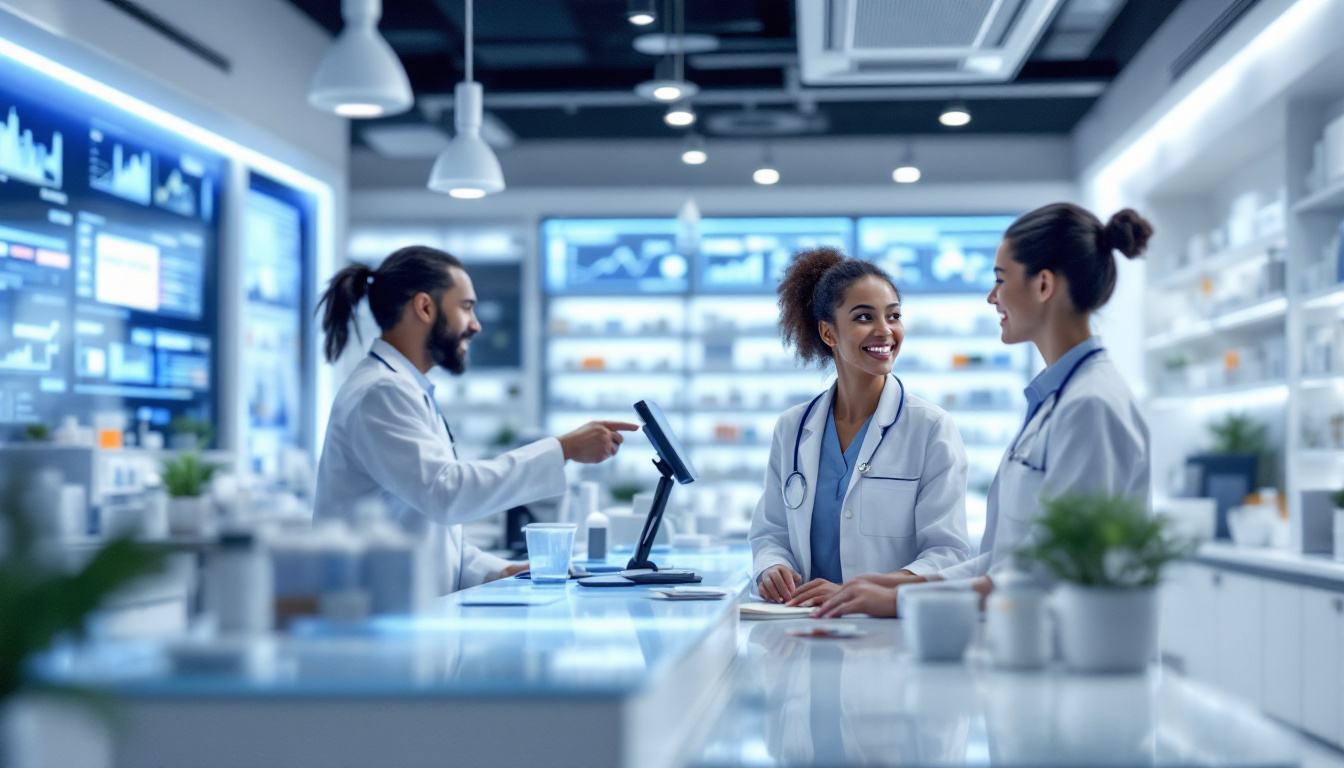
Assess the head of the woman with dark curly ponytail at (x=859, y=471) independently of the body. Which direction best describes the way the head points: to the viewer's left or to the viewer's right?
to the viewer's right

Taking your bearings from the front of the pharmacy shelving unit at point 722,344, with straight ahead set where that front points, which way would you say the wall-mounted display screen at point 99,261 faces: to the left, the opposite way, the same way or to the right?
to the left

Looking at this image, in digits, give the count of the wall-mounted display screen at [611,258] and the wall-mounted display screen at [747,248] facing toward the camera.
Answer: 2

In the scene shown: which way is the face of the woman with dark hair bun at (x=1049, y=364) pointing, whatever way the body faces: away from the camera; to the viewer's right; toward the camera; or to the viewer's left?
to the viewer's left

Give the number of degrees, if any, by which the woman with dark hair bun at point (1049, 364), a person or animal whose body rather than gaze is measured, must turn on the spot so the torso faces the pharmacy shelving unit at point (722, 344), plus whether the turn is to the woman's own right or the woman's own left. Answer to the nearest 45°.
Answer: approximately 90° to the woman's own right

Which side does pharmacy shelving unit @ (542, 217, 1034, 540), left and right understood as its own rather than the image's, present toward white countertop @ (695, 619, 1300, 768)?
front

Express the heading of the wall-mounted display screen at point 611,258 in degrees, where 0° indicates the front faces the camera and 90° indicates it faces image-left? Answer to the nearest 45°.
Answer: approximately 0°

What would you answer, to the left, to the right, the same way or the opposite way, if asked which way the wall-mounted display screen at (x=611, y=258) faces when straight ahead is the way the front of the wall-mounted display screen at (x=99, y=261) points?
to the right

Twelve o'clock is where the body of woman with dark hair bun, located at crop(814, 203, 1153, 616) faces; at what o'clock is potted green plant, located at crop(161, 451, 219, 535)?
The potted green plant is roughly at 1 o'clock from the woman with dark hair bun.

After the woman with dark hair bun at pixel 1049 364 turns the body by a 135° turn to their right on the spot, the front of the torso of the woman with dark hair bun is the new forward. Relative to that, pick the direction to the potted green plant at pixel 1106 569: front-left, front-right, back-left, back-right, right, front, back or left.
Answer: back-right

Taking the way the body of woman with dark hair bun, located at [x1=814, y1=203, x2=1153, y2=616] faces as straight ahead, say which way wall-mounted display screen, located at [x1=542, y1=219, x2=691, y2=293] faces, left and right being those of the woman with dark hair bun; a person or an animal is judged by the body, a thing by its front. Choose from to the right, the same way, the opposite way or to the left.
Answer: to the left
